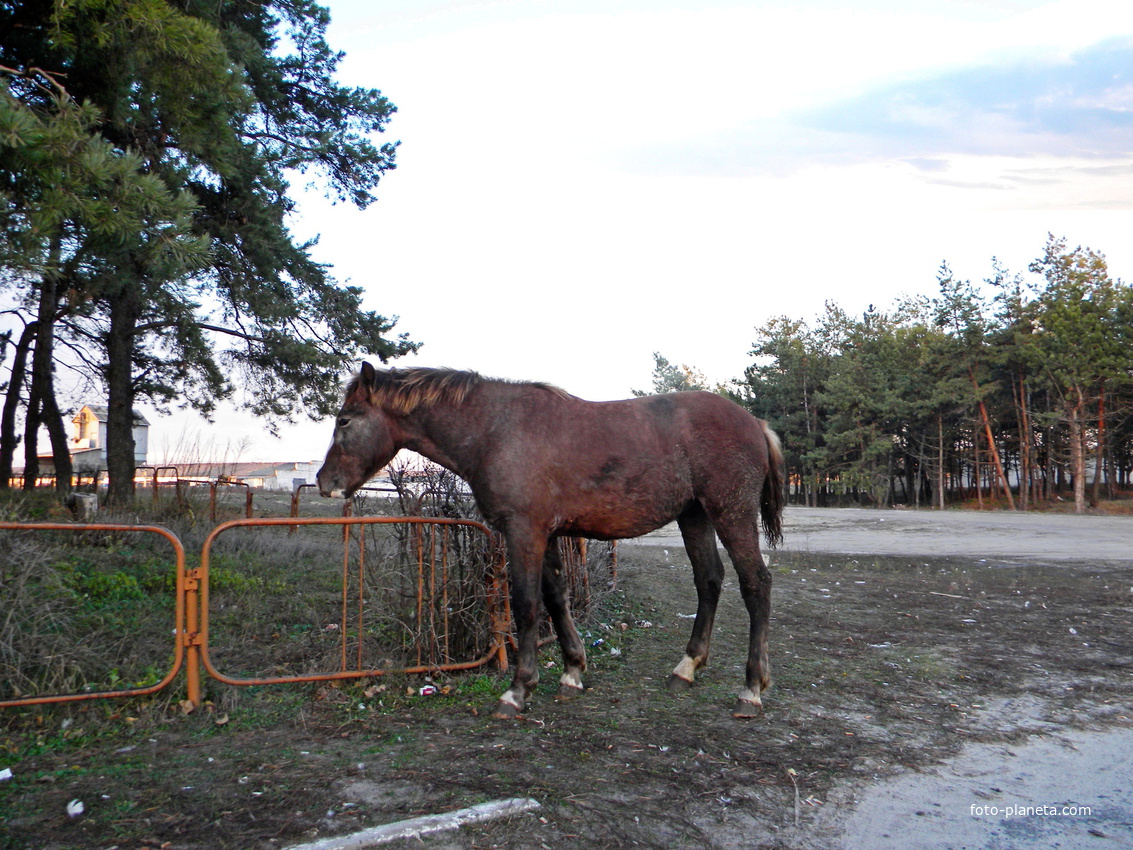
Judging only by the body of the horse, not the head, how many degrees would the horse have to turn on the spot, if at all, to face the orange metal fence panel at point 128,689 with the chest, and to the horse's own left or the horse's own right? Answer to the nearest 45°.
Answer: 0° — it already faces it

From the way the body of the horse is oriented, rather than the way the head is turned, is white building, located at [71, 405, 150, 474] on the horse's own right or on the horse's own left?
on the horse's own right

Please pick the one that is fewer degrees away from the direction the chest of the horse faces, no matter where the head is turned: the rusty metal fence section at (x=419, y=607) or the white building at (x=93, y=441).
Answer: the rusty metal fence section

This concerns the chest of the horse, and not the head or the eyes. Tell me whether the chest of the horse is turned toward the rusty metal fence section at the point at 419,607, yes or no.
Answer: yes

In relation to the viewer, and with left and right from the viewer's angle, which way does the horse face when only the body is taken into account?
facing to the left of the viewer
